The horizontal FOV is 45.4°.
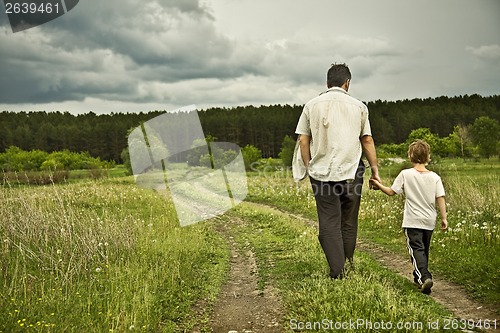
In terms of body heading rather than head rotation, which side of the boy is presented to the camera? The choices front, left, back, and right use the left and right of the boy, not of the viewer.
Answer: back

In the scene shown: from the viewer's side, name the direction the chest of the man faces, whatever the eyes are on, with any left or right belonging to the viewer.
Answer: facing away from the viewer

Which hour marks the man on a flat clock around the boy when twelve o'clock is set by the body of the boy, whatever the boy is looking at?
The man is roughly at 10 o'clock from the boy.

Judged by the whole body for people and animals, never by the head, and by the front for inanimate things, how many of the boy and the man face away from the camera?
2

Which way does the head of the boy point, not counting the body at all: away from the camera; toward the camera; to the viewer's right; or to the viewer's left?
away from the camera

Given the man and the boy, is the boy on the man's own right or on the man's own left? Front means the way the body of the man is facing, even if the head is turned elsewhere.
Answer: on the man's own right
